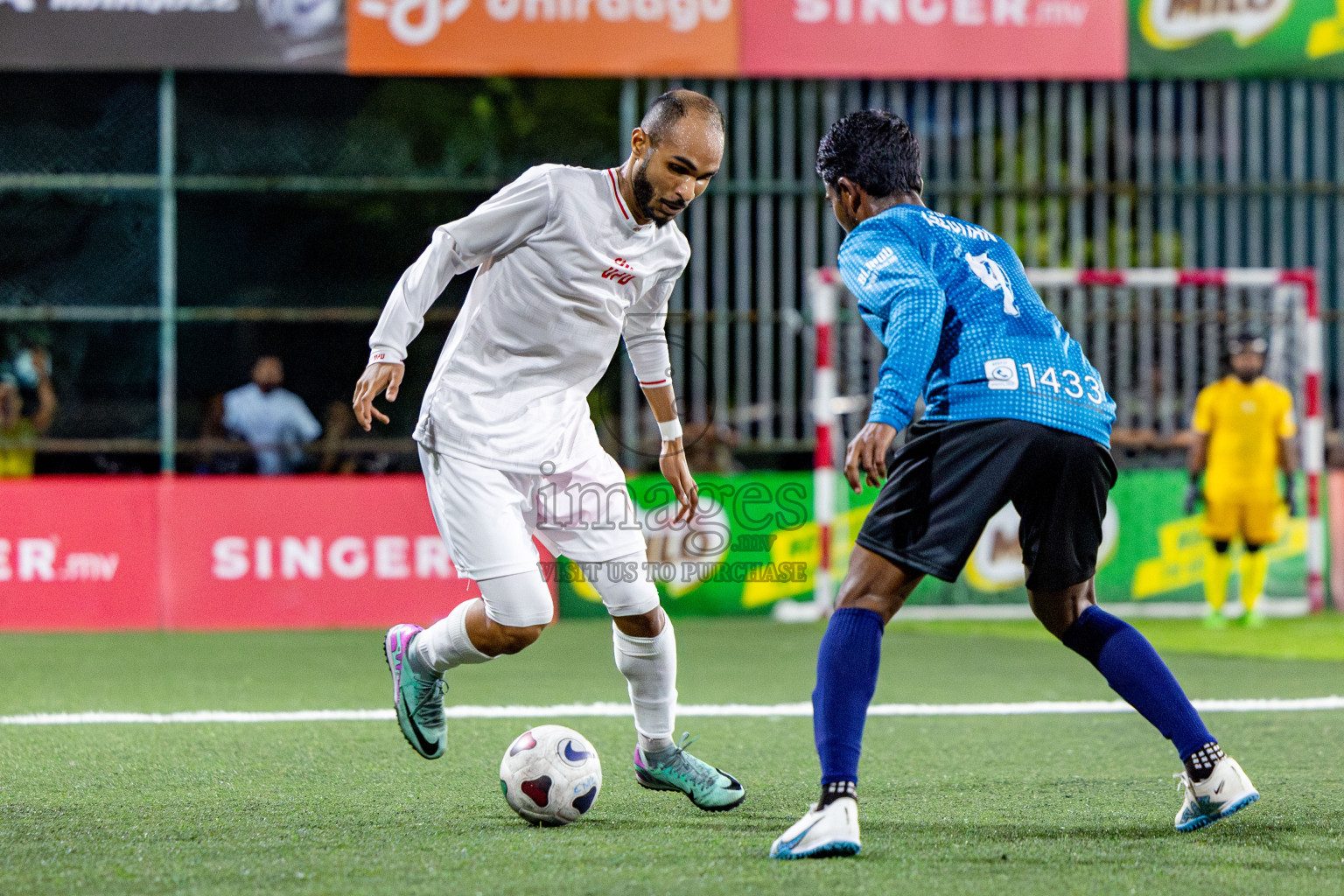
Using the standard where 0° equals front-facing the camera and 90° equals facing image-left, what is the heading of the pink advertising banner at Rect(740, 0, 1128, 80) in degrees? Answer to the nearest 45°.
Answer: approximately 0°

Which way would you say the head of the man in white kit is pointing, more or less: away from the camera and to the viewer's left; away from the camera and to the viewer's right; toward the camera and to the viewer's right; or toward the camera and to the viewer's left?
toward the camera and to the viewer's right

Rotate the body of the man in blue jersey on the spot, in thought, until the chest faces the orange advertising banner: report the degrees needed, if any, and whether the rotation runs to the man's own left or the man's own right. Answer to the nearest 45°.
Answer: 0° — they already face it

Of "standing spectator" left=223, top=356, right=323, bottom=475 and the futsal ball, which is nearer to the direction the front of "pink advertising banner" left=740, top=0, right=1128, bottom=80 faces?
the futsal ball

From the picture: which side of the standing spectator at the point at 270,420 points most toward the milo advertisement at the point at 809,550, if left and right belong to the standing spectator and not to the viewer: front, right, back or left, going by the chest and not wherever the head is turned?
left

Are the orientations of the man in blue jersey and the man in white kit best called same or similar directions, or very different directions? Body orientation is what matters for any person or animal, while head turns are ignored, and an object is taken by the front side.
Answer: very different directions
